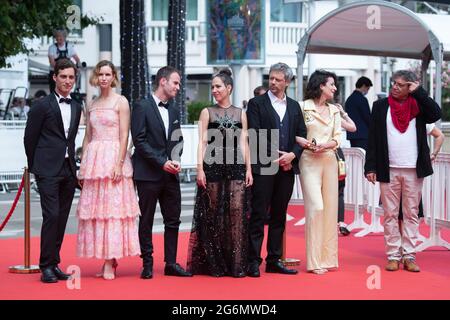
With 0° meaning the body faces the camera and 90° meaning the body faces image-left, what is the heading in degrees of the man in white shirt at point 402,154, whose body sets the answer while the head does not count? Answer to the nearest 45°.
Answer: approximately 0°

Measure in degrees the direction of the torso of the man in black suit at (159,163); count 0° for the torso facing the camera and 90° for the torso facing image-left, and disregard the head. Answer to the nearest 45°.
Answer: approximately 315°

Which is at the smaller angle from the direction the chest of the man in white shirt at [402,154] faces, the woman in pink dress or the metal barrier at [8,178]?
the woman in pink dress

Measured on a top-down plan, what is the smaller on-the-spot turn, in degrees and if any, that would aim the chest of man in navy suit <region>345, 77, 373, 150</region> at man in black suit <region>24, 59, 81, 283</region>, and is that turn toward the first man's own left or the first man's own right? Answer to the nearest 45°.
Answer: approximately 135° to the first man's own right

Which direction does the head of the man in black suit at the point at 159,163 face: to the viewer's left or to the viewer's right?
to the viewer's right

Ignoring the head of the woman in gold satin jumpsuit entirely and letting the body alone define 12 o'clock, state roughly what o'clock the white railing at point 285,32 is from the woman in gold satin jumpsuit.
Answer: The white railing is roughly at 6 o'clock from the woman in gold satin jumpsuit.

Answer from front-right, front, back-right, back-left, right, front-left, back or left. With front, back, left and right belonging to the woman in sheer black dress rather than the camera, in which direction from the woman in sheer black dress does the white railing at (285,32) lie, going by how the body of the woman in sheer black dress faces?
back

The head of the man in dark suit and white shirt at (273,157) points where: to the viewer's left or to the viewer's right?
to the viewer's left

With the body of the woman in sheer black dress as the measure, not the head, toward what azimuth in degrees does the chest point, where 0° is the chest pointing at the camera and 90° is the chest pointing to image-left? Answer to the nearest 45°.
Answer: approximately 0°
